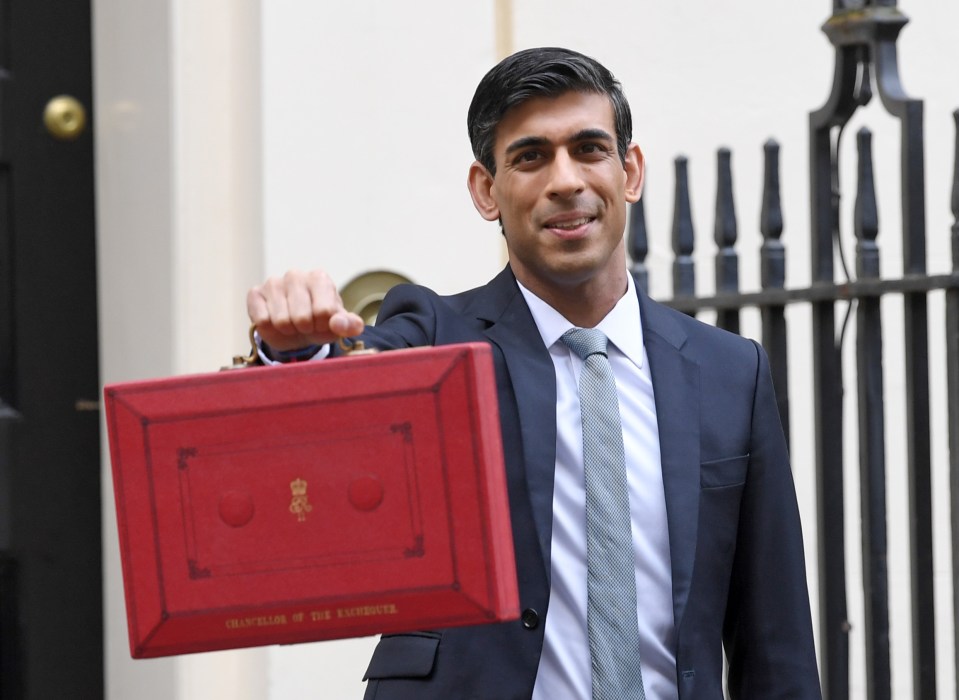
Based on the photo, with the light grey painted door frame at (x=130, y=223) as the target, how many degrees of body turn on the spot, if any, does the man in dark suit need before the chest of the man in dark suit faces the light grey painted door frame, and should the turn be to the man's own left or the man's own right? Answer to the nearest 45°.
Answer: approximately 135° to the man's own right

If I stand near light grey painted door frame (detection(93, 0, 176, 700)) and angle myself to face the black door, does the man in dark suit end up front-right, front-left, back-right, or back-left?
back-left

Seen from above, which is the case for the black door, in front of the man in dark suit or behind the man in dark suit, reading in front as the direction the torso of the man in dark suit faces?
behind

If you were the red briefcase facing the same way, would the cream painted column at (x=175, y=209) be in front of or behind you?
behind

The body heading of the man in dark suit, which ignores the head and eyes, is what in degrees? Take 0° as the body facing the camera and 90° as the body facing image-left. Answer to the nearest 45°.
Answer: approximately 0°

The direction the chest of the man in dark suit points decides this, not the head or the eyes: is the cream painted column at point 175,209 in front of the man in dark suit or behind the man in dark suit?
behind

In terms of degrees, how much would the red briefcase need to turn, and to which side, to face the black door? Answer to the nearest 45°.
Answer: approximately 180°
